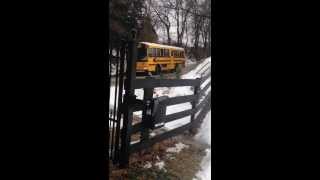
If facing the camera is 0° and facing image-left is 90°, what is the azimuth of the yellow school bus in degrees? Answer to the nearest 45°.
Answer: approximately 45°
